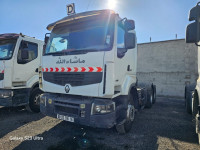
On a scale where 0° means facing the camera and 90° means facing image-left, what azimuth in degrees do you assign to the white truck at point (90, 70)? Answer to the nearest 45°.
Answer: approximately 45°

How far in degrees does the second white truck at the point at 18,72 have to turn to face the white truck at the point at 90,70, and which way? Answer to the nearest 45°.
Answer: approximately 90° to its left

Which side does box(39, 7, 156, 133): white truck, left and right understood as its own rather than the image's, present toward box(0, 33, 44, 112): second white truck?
right

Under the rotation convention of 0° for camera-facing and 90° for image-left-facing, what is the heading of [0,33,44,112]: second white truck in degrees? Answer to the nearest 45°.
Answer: approximately 45°
